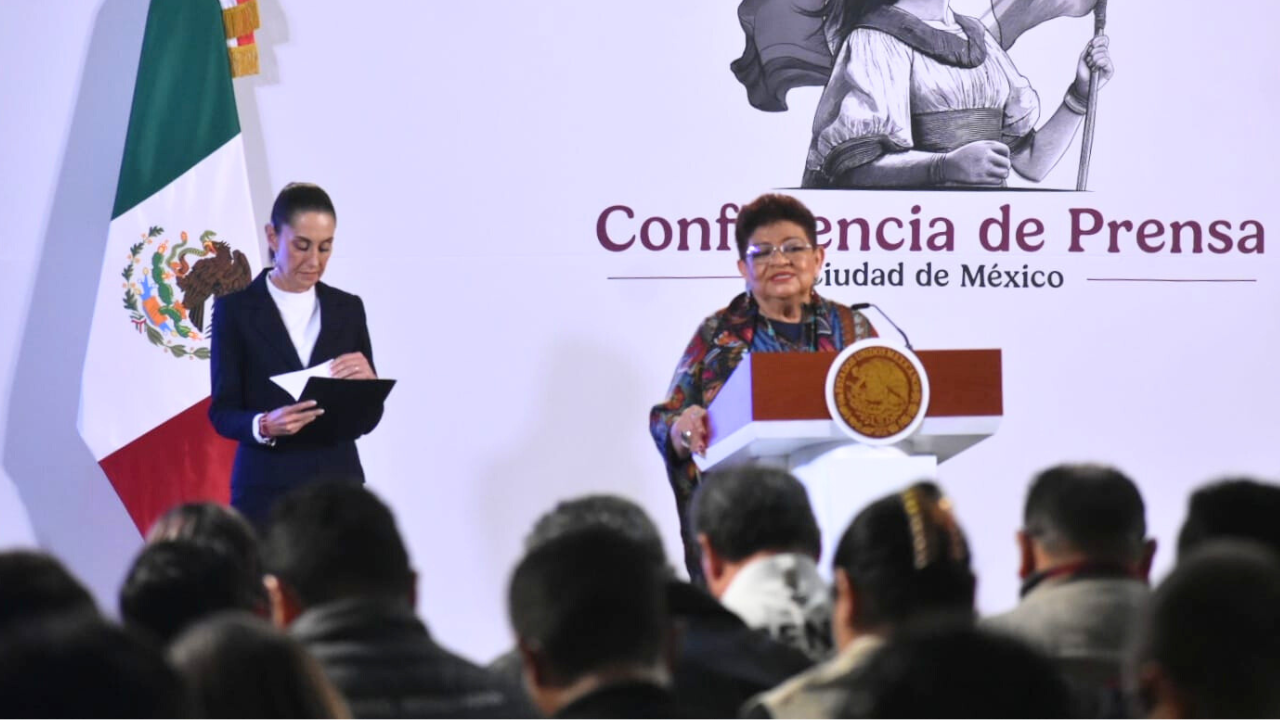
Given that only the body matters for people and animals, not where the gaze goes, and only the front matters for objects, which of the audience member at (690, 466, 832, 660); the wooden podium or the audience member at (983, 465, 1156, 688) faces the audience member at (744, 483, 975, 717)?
the wooden podium

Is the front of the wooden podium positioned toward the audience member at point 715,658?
yes

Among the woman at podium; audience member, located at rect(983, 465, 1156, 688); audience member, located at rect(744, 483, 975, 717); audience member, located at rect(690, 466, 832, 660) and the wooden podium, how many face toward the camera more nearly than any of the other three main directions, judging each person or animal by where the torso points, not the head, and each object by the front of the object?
2

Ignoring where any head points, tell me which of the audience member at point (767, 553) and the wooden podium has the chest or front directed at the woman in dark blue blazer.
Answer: the audience member

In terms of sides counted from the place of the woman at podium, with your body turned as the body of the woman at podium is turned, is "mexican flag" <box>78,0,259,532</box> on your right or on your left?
on your right

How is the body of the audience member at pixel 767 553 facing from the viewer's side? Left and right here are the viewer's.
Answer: facing away from the viewer and to the left of the viewer

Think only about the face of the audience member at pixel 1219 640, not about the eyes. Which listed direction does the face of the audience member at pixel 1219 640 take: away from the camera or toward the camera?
away from the camera

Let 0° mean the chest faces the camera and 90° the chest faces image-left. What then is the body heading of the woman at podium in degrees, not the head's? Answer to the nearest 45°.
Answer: approximately 0°

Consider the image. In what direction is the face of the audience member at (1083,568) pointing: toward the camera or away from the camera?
away from the camera

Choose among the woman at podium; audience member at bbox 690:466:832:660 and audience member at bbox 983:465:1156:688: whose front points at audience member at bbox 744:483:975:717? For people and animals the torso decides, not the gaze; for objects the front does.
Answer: the woman at podium

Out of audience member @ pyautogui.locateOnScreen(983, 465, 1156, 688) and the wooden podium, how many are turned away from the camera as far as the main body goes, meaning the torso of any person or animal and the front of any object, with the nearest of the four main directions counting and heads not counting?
1

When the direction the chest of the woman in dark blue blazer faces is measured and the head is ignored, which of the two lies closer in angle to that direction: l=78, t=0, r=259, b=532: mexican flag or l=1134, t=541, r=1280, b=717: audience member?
the audience member

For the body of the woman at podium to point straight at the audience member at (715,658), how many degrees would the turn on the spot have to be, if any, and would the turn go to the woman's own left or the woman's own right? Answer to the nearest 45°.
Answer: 0° — they already face them

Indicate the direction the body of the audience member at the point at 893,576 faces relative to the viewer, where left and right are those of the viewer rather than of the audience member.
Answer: facing away from the viewer and to the left of the viewer

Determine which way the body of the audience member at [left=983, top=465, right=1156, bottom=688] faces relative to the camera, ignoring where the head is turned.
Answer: away from the camera
